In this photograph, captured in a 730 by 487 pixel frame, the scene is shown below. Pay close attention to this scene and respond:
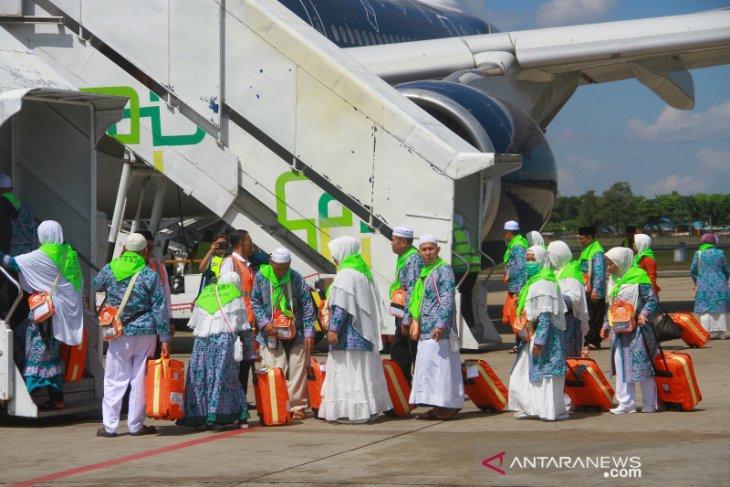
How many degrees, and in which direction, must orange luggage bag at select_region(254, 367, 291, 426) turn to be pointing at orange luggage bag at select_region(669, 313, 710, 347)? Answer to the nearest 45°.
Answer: approximately 135° to its left

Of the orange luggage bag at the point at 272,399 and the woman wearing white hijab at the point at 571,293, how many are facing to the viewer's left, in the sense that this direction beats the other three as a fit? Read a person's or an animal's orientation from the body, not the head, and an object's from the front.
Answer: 1

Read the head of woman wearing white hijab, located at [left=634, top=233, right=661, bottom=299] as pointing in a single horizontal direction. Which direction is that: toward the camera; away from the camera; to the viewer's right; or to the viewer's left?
to the viewer's left

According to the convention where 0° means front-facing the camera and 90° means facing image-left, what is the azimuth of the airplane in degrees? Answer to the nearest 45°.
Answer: approximately 45°

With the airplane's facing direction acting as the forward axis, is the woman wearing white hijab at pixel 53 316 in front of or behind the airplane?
in front

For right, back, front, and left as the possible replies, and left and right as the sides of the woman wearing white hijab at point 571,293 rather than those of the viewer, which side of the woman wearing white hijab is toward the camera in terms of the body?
left

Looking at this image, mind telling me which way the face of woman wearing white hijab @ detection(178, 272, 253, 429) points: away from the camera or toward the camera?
away from the camera

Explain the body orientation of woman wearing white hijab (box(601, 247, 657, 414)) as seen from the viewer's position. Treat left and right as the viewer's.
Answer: facing the viewer and to the left of the viewer

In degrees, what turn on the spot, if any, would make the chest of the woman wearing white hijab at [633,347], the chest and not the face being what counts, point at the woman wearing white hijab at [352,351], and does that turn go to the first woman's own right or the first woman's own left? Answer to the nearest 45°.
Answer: approximately 45° to the first woman's own right

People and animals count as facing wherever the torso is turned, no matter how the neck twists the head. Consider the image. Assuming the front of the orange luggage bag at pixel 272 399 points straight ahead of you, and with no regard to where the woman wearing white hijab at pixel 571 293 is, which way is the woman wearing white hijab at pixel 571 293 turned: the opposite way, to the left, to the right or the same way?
to the right
